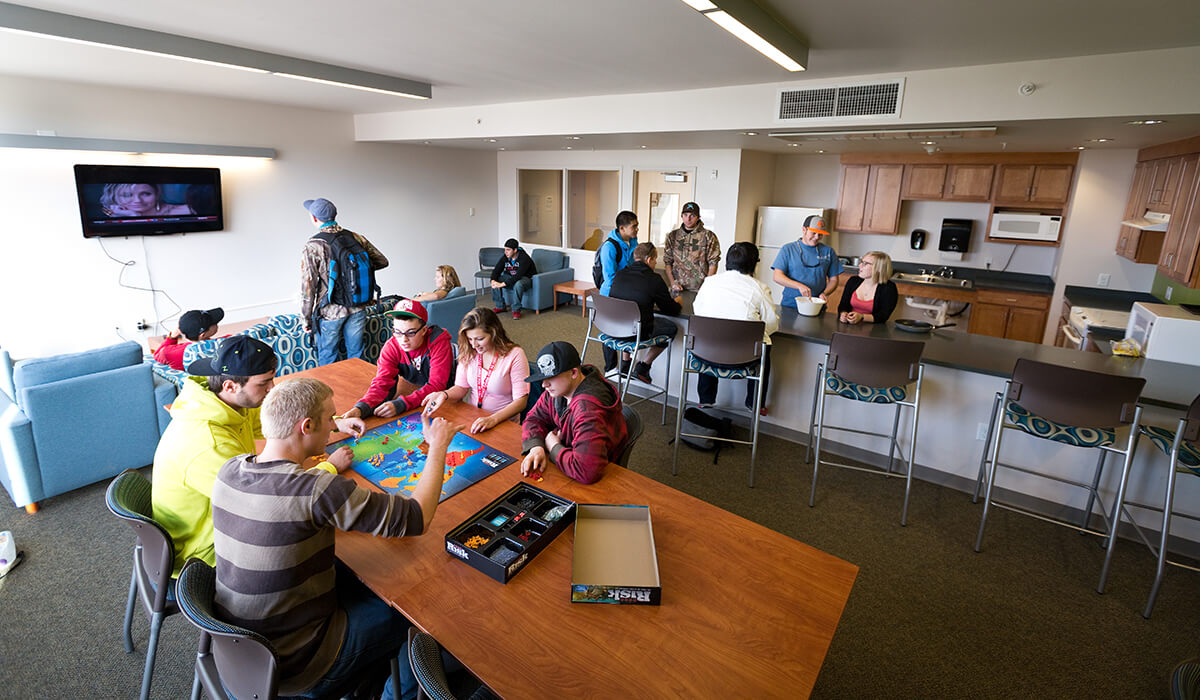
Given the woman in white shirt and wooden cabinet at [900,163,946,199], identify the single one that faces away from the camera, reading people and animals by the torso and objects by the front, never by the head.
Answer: the woman in white shirt

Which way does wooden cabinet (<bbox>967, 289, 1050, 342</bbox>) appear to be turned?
toward the camera

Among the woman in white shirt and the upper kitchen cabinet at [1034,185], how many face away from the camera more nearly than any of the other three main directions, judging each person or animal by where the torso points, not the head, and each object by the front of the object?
1

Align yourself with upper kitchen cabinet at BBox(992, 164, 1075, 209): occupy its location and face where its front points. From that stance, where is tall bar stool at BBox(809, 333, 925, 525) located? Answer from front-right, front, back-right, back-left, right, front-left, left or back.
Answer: front

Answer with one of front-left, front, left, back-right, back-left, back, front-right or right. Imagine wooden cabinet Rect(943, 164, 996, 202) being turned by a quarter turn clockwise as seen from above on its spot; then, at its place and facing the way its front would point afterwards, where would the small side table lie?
front

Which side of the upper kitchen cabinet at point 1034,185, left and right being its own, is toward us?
front

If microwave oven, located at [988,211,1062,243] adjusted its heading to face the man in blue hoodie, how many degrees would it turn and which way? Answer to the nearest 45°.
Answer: approximately 45° to its right

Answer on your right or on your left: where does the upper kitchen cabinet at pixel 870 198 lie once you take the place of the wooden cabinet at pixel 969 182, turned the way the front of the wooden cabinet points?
on your right

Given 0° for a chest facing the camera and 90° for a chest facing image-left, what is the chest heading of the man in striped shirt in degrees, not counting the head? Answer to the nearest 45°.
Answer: approximately 225°

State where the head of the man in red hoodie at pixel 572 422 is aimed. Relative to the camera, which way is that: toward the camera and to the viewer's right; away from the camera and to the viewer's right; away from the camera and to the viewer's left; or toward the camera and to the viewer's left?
toward the camera and to the viewer's left

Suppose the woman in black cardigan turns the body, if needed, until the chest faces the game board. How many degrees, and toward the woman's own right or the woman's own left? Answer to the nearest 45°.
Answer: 0° — they already face it

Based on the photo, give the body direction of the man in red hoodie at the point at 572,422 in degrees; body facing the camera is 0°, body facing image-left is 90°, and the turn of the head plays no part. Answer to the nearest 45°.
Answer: approximately 45°

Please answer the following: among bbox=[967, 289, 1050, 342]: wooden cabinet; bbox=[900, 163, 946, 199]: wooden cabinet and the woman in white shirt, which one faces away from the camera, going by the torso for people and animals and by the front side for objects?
the woman in white shirt

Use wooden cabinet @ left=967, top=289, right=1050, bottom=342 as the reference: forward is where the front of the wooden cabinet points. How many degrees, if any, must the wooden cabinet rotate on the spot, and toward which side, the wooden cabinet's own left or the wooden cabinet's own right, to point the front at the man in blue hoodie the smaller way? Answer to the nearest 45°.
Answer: approximately 45° to the wooden cabinet's own right

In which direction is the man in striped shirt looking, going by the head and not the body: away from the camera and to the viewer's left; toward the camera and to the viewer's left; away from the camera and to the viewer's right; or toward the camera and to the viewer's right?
away from the camera and to the viewer's right

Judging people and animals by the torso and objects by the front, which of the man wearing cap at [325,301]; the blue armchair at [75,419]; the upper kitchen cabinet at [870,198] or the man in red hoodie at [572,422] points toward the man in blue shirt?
the upper kitchen cabinet

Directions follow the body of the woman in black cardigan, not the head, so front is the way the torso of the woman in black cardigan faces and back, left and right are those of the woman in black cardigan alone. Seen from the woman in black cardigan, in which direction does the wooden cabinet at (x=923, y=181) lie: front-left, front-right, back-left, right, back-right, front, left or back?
back-right

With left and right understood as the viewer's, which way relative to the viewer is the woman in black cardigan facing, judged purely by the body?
facing the viewer and to the left of the viewer

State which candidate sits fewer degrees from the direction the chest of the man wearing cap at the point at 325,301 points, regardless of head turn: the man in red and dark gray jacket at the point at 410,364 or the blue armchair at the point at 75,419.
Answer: the blue armchair

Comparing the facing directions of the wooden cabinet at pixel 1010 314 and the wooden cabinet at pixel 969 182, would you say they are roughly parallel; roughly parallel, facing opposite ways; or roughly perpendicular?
roughly parallel

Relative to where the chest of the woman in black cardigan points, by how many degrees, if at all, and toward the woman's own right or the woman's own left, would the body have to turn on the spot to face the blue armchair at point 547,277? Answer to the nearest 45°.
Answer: approximately 90° to the woman's own right
